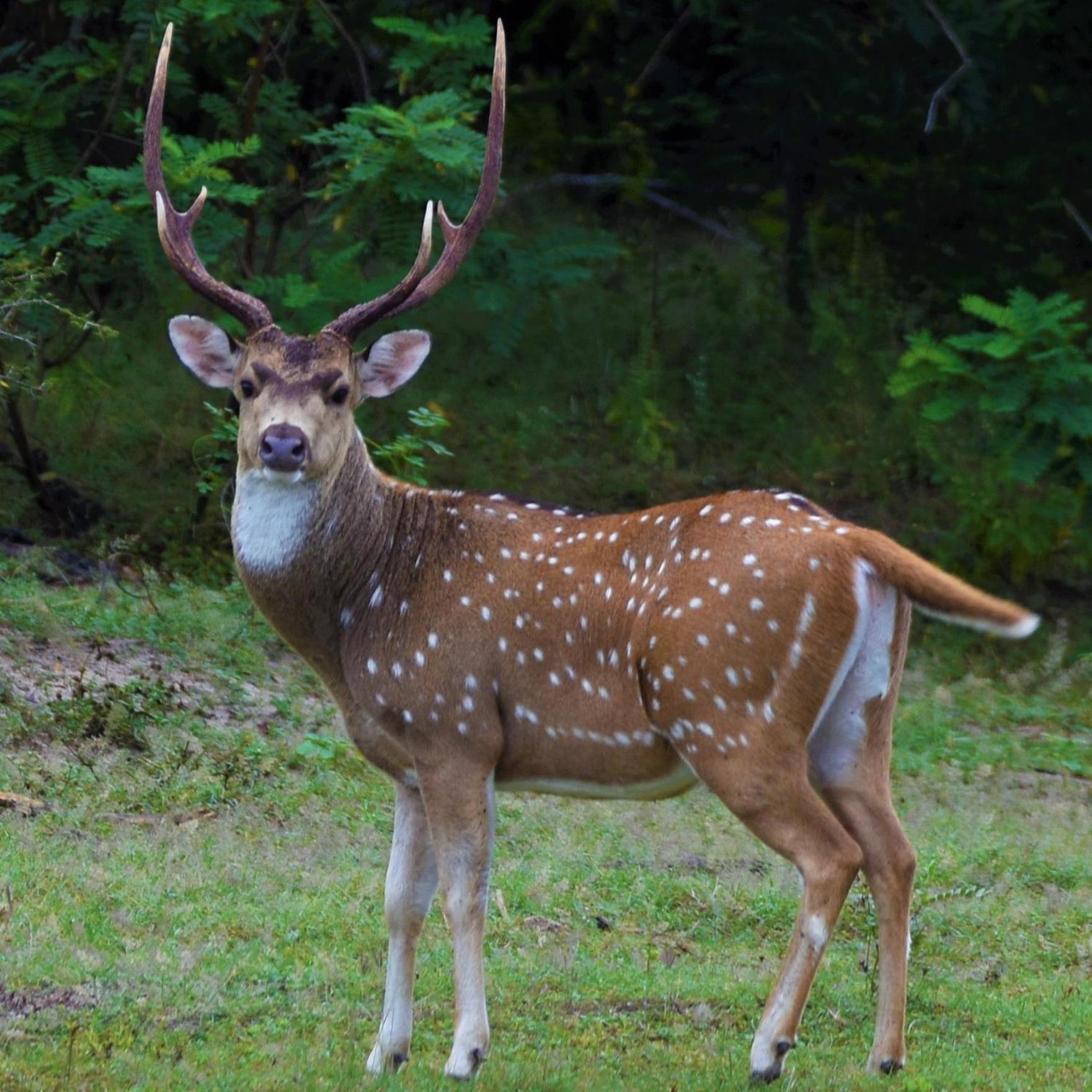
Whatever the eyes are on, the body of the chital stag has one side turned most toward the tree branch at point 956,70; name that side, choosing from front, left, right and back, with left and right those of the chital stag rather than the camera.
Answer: right

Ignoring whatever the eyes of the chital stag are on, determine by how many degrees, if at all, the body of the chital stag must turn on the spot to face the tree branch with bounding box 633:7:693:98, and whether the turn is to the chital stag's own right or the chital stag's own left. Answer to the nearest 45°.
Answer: approximately 90° to the chital stag's own right

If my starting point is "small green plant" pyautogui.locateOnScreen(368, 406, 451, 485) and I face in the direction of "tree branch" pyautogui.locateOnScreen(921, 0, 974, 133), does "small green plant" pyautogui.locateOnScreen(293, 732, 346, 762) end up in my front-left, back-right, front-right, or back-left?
back-right

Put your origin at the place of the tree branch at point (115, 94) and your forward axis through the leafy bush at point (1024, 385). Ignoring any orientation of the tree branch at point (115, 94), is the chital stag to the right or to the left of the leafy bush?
right

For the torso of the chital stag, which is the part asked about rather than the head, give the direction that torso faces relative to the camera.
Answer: to the viewer's left

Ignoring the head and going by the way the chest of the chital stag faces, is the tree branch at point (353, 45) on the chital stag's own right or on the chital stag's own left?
on the chital stag's own right

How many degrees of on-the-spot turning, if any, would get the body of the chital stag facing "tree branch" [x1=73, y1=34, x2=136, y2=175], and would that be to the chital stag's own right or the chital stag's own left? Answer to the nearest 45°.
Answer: approximately 45° to the chital stag's own right

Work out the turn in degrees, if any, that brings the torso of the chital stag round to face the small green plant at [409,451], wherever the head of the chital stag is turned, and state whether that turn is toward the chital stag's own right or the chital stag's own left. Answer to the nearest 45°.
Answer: approximately 90° to the chital stag's own right

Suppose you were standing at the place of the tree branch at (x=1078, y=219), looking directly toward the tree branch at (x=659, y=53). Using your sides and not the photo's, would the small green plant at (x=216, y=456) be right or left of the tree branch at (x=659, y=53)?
left

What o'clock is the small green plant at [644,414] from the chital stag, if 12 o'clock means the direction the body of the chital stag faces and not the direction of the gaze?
The small green plant is roughly at 3 o'clock from the chital stag.

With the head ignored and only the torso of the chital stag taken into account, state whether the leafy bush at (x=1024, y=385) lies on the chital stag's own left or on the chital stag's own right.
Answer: on the chital stag's own right

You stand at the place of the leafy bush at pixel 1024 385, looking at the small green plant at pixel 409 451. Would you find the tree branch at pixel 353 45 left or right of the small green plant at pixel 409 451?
right
